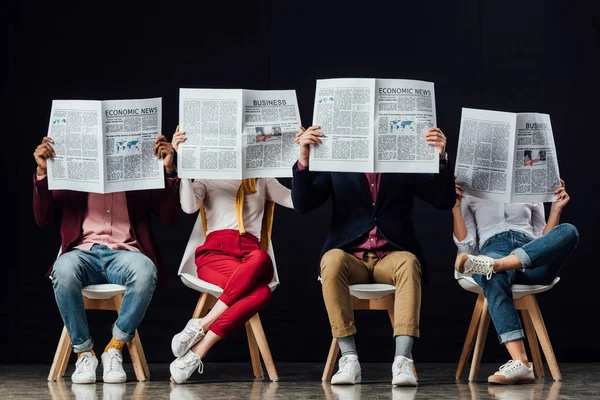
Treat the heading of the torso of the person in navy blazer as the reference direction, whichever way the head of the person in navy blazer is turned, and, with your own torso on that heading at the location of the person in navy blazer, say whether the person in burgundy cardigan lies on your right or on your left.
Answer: on your right

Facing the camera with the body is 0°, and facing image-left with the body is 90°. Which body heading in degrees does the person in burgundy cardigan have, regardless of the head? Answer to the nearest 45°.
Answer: approximately 0°

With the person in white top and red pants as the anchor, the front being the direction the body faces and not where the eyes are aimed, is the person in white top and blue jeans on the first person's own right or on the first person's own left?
on the first person's own left

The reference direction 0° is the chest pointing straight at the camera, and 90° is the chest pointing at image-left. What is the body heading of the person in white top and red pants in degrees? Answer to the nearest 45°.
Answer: approximately 0°

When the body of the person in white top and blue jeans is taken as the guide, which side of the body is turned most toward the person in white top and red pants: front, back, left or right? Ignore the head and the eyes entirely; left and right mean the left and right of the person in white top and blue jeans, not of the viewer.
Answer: right

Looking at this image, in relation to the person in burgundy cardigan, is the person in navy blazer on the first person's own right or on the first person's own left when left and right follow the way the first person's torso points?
on the first person's own left

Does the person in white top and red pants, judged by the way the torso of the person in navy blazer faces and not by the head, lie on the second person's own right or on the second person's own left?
on the second person's own right

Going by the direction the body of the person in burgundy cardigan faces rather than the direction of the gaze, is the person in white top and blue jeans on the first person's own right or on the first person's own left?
on the first person's own left

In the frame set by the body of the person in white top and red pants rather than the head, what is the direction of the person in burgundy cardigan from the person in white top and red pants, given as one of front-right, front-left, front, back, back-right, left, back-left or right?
right

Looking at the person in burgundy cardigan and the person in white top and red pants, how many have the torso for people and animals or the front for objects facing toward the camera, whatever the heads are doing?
2

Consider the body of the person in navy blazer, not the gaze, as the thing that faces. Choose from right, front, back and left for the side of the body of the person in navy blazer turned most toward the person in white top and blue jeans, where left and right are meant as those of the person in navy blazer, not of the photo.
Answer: left
